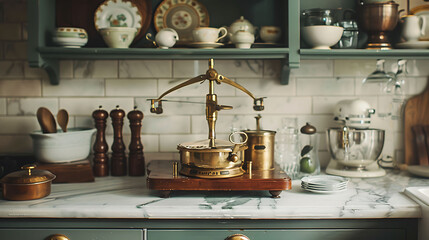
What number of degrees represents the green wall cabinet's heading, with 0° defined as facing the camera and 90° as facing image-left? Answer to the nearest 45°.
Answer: approximately 0°

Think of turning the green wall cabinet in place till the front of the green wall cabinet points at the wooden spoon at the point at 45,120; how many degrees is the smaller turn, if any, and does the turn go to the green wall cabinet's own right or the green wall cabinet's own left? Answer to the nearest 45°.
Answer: approximately 90° to the green wall cabinet's own right

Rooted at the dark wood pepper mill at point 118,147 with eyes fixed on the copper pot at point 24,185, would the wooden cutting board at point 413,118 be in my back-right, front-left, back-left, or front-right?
back-left

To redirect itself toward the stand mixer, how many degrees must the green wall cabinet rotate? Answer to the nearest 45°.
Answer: approximately 90° to its left

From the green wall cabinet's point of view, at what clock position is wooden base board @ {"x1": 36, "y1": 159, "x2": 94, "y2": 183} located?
The wooden base board is roughly at 3 o'clock from the green wall cabinet.
